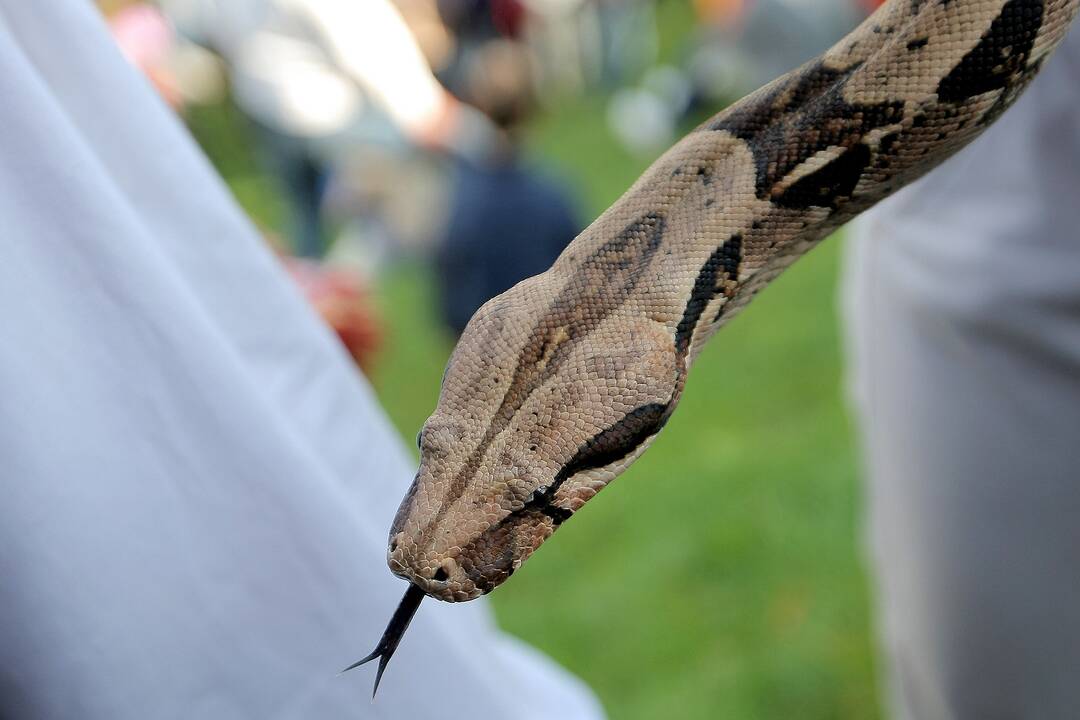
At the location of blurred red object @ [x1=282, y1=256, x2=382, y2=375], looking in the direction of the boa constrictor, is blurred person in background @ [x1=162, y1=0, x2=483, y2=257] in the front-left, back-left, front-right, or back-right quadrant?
back-left

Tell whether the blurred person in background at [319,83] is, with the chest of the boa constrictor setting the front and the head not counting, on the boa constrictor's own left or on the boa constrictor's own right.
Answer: on the boa constrictor's own right

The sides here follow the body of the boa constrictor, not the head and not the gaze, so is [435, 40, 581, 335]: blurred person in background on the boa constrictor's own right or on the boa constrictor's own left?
on the boa constrictor's own right

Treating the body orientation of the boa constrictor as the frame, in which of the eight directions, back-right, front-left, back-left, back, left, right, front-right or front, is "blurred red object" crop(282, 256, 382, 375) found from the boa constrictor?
right

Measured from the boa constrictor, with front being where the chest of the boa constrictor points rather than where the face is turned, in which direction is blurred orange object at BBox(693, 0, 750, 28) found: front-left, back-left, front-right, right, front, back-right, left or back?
back-right

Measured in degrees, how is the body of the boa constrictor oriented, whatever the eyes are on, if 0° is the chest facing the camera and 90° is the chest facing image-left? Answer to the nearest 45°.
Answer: approximately 45°
